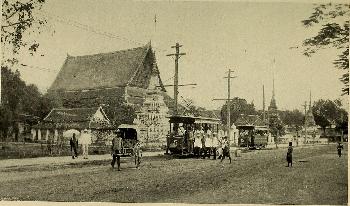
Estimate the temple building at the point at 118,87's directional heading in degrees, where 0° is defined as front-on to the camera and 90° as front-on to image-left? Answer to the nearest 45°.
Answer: approximately 315°

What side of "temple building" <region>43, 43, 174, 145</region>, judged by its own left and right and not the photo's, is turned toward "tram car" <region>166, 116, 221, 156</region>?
front

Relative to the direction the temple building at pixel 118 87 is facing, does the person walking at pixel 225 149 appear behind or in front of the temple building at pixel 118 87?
in front

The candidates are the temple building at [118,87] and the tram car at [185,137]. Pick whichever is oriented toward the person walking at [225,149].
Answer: the temple building

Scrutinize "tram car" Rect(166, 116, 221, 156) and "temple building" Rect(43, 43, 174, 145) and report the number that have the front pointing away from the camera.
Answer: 0

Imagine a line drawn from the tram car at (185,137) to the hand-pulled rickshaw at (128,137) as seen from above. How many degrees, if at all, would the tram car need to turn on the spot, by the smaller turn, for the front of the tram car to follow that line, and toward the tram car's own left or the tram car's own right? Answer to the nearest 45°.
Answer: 0° — it already faces it

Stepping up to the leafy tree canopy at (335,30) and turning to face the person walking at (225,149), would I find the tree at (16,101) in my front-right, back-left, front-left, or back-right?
front-left

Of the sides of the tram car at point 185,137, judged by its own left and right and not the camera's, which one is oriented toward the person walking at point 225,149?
left

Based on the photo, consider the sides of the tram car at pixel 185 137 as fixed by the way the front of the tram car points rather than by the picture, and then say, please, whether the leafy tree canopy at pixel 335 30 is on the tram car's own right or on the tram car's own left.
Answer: on the tram car's own left

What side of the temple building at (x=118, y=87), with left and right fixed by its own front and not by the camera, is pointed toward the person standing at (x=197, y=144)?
front

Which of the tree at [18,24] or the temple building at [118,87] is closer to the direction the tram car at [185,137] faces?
the tree

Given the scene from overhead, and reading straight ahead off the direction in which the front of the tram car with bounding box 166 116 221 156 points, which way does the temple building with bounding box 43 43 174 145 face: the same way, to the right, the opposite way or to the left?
to the left

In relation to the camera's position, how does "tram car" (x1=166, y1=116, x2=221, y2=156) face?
facing the viewer and to the left of the viewer

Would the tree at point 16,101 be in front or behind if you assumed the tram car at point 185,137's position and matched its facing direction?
in front
